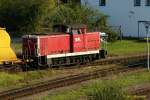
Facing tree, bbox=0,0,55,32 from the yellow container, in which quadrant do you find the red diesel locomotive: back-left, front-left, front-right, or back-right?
front-right

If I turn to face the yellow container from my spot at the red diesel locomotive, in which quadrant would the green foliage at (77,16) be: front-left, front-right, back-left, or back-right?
back-right
